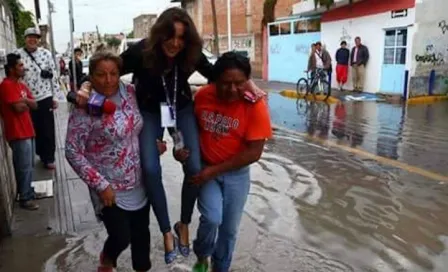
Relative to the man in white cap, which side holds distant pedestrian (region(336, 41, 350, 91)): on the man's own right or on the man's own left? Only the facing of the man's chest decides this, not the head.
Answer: on the man's own left

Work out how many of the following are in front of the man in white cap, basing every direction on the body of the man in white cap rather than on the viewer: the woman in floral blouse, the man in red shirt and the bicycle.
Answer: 2

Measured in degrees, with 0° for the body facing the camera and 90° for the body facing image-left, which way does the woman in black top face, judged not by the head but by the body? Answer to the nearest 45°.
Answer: approximately 0°

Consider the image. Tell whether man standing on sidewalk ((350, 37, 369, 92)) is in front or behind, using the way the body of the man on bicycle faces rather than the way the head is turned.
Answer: behind

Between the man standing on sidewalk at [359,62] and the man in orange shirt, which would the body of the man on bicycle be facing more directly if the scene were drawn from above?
the man in orange shirt

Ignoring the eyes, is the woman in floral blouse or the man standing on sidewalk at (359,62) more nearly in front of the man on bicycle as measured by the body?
the woman in floral blouse

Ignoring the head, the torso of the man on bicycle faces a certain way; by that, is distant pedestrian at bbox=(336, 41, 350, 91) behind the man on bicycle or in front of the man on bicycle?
behind

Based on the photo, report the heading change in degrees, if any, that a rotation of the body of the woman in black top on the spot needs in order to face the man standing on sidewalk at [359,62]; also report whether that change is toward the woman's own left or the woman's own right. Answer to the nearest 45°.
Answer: approximately 135° to the woman's own left

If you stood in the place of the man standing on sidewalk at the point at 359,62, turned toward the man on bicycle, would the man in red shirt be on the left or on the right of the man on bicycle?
left

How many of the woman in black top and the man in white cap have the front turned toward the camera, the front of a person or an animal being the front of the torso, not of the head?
2

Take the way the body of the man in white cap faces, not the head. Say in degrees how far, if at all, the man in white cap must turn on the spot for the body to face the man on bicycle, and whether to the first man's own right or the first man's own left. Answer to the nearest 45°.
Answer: approximately 135° to the first man's own left
